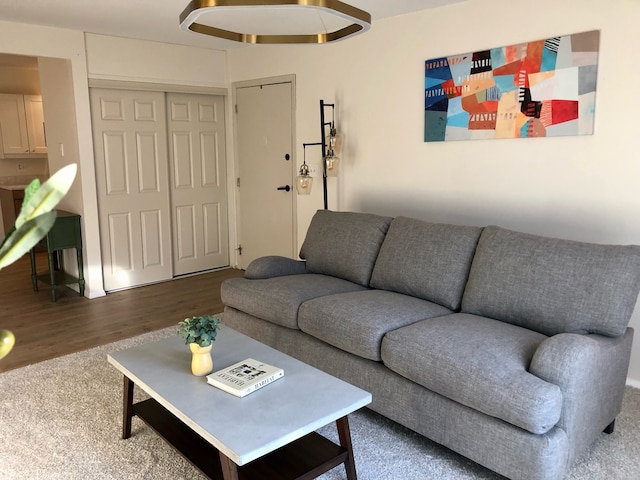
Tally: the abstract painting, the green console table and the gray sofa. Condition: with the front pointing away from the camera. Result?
0

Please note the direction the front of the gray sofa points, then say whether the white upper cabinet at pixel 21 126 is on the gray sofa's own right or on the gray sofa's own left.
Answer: on the gray sofa's own right

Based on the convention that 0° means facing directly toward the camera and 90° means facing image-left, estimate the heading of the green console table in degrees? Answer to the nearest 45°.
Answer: approximately 45°

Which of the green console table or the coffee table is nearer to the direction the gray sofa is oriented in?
the coffee table

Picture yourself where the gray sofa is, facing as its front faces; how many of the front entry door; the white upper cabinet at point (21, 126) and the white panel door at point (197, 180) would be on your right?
3

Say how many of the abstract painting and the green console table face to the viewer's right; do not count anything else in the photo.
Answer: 0

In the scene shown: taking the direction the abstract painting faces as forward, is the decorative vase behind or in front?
in front

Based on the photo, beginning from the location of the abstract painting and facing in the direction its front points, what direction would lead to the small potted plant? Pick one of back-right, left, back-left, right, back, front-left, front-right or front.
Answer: front

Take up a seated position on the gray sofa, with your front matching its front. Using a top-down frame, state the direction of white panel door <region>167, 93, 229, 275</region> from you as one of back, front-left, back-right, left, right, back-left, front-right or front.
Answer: right

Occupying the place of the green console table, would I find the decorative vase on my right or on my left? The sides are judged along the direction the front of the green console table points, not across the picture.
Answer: on my left

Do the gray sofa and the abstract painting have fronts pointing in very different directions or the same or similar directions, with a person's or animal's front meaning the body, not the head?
same or similar directions

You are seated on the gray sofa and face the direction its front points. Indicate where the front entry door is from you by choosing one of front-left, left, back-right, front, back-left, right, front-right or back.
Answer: right

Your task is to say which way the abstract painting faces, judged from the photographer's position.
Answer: facing the viewer and to the left of the viewer

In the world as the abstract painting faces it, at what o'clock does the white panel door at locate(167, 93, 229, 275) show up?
The white panel door is roughly at 2 o'clock from the abstract painting.
